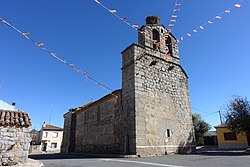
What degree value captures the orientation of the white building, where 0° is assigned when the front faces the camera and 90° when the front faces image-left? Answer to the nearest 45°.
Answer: approximately 0°

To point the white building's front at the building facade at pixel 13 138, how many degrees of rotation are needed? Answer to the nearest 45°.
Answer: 0° — it already faces it

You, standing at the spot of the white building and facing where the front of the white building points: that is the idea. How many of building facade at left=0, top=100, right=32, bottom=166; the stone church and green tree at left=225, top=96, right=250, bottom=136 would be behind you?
0

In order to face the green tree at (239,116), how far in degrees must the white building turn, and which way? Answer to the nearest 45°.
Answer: approximately 45° to its left

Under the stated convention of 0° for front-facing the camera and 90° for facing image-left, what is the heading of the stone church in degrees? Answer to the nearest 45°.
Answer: approximately 315°

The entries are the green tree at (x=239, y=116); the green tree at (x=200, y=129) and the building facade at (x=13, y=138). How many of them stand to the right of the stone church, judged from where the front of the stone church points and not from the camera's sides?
1

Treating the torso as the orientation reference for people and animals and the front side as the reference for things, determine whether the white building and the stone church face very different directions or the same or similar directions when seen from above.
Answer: same or similar directions

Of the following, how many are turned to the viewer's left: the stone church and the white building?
0

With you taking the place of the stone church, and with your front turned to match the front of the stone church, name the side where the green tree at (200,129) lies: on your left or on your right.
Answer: on your left

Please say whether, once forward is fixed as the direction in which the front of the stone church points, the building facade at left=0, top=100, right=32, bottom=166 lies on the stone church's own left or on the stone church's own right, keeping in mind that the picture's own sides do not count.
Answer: on the stone church's own right

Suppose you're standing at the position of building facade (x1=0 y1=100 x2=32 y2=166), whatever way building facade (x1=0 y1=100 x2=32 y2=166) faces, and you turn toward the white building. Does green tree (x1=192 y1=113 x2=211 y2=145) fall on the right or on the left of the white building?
right

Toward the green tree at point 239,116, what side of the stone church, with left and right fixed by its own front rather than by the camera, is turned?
left
